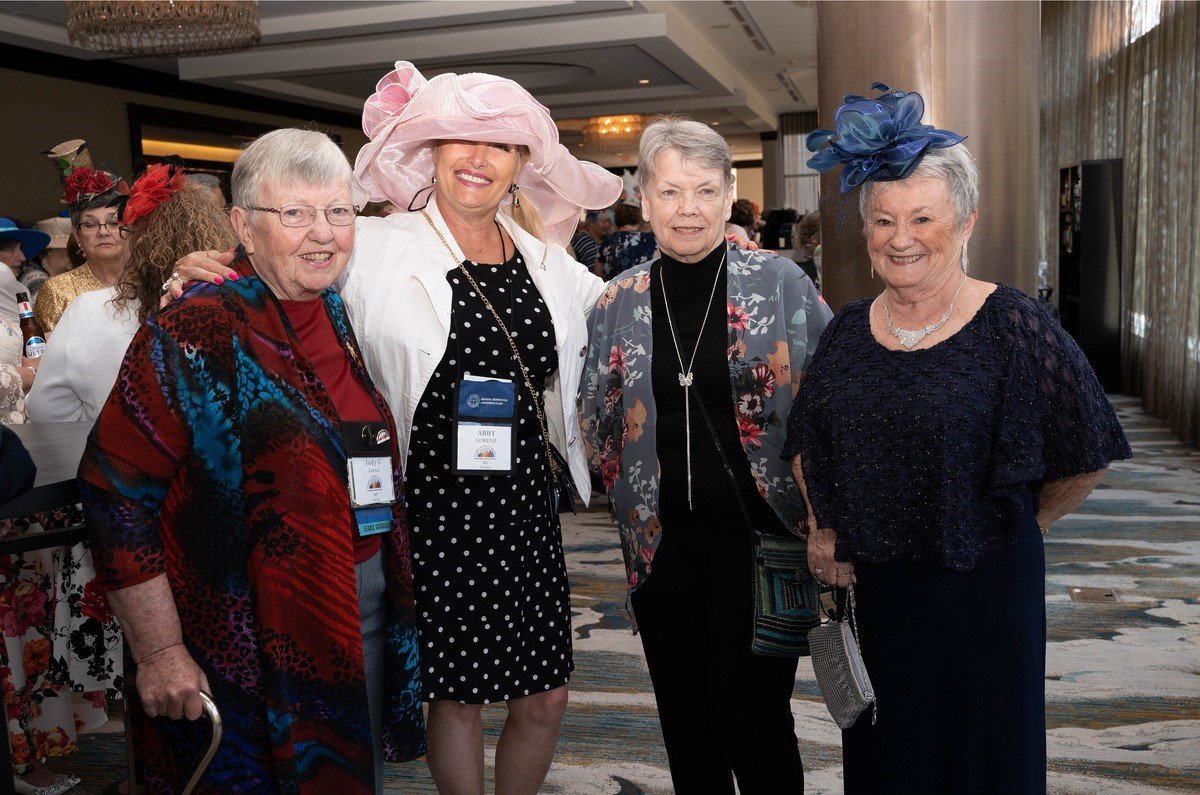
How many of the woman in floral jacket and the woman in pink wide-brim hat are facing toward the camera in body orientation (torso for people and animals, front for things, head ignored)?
2

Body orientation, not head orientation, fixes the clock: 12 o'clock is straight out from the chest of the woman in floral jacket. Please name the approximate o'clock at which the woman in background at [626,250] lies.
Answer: The woman in background is roughly at 6 o'clock from the woman in floral jacket.

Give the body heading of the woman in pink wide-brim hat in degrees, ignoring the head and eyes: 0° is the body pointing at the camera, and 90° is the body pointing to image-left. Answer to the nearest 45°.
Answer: approximately 0°

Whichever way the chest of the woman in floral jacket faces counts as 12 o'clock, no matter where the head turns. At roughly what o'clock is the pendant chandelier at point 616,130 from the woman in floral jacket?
The pendant chandelier is roughly at 6 o'clock from the woman in floral jacket.

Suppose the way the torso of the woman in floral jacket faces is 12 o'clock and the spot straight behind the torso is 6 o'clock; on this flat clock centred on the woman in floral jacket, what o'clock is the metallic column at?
The metallic column is roughly at 7 o'clock from the woman in floral jacket.

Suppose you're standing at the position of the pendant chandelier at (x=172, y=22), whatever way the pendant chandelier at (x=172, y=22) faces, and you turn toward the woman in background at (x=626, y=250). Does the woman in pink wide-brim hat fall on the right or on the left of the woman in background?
right

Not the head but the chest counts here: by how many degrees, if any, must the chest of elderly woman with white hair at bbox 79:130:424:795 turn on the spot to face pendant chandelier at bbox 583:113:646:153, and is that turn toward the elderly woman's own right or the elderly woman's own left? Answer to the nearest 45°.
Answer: approximately 135° to the elderly woman's own left

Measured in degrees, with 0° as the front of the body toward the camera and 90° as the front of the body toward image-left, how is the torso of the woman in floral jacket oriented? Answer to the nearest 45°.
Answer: approximately 0°

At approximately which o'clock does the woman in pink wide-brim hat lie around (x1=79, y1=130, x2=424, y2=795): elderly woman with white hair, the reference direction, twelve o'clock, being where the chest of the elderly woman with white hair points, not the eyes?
The woman in pink wide-brim hat is roughly at 9 o'clock from the elderly woman with white hair.
